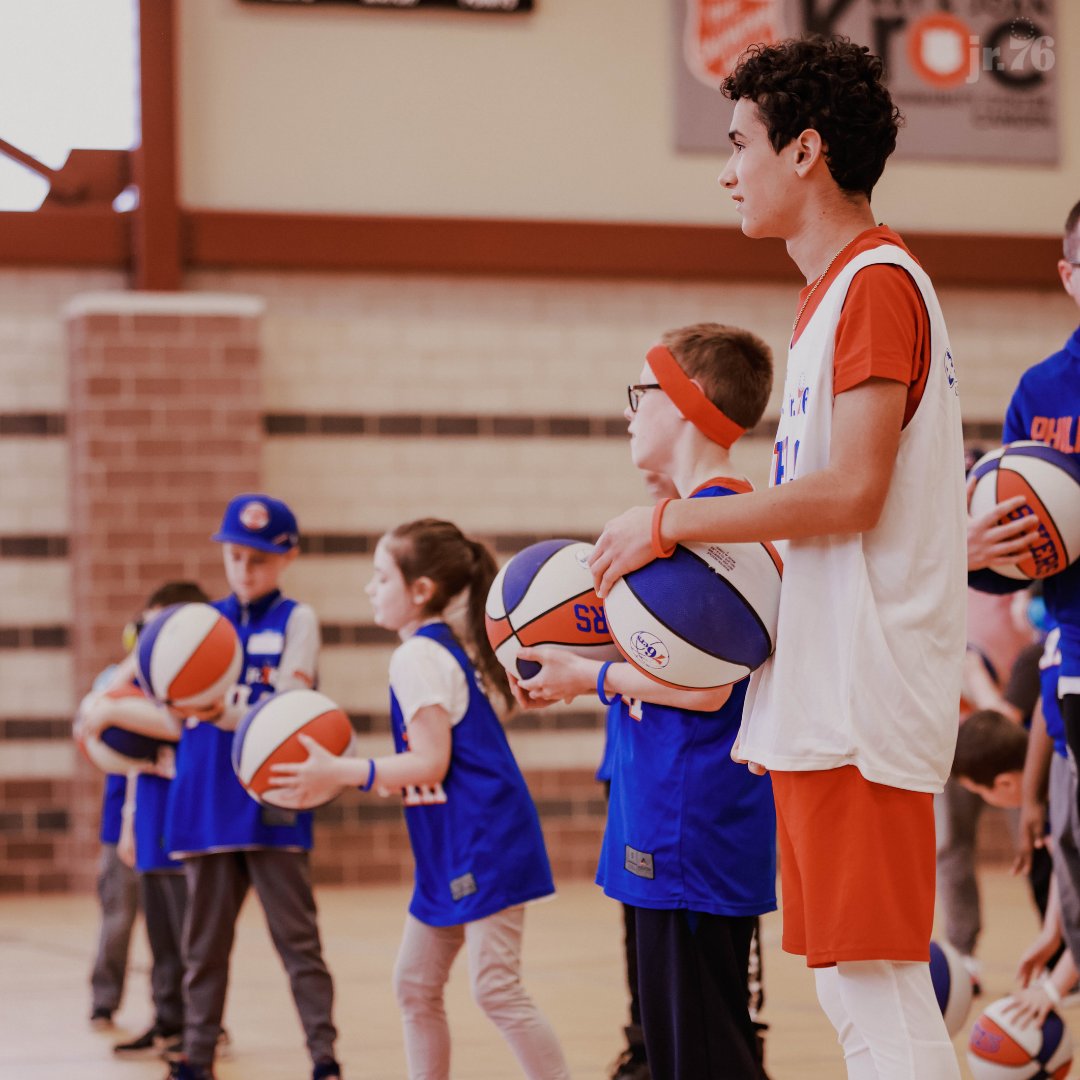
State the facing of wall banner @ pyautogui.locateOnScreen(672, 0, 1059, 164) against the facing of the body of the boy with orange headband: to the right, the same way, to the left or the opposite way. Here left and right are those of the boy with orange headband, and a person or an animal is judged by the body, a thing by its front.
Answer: to the left

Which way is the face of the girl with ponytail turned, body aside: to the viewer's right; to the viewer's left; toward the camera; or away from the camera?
to the viewer's left

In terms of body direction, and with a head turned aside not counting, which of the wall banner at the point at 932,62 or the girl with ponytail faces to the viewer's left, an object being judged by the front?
the girl with ponytail

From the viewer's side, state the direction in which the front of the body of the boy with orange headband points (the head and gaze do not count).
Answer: to the viewer's left

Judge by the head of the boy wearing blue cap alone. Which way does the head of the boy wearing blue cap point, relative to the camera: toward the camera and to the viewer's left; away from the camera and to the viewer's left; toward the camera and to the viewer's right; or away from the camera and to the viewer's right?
toward the camera and to the viewer's left

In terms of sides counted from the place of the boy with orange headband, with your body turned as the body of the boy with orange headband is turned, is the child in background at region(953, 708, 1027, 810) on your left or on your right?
on your right

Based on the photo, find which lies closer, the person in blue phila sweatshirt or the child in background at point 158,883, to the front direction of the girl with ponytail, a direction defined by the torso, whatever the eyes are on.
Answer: the child in background

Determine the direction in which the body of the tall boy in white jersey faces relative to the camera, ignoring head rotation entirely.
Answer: to the viewer's left

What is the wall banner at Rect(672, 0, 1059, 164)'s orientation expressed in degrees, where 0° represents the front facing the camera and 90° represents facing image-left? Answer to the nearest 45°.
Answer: approximately 0°

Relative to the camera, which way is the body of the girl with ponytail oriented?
to the viewer's left

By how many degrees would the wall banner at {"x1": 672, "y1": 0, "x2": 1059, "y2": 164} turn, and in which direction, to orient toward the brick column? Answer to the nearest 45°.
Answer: approximately 45° to its right

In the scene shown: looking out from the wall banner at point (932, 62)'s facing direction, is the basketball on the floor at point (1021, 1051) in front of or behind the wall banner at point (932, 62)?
in front

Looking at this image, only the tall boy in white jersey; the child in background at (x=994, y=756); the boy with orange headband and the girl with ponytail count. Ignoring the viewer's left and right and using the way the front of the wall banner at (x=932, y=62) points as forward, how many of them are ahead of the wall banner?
4

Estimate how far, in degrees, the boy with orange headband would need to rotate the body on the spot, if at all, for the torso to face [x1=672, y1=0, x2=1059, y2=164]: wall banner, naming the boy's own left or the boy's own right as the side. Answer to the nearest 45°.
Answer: approximately 90° to the boy's own right
